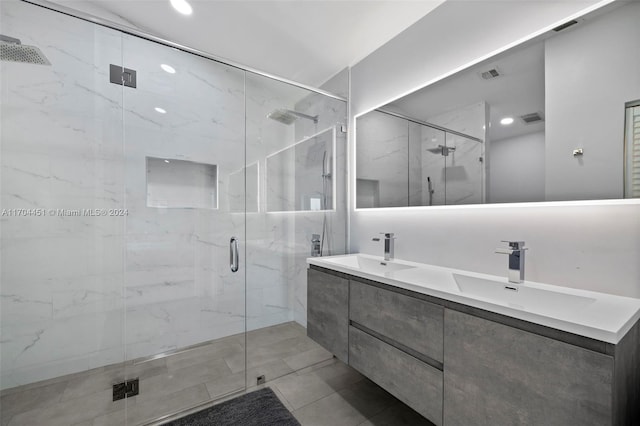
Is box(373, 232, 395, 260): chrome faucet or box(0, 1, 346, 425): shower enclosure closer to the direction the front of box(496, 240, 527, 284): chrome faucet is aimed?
the shower enclosure

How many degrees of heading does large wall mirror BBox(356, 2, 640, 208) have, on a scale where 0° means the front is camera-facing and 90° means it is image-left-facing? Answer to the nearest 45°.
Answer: approximately 45°

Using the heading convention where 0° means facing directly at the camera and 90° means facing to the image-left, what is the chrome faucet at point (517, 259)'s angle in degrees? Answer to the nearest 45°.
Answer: approximately 45°

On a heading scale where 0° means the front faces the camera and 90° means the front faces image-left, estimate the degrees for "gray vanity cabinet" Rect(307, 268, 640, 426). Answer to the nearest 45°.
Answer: approximately 45°
